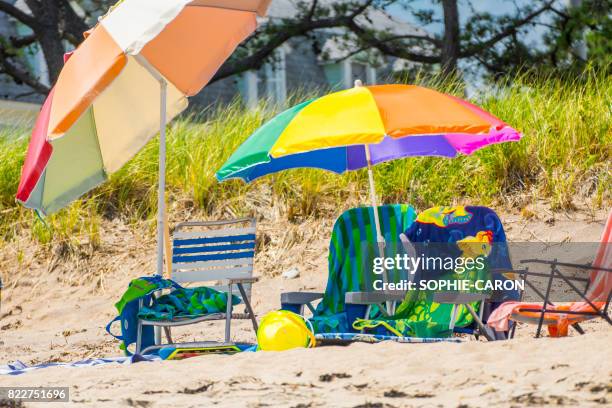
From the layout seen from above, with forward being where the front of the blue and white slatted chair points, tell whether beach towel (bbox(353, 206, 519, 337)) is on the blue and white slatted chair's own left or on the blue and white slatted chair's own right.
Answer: on the blue and white slatted chair's own left

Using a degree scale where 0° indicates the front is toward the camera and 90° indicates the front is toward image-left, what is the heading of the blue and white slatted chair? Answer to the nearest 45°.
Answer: approximately 45°

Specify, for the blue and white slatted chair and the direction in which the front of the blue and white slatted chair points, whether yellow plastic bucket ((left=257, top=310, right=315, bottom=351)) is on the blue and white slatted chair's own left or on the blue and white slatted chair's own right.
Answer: on the blue and white slatted chair's own left

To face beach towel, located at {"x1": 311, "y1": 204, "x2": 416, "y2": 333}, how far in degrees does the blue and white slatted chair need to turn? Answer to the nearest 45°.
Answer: approximately 90° to its left

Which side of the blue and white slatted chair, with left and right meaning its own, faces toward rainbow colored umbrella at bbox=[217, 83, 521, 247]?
left
